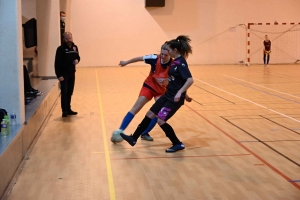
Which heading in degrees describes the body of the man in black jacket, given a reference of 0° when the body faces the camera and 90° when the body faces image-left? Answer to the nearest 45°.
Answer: approximately 315°

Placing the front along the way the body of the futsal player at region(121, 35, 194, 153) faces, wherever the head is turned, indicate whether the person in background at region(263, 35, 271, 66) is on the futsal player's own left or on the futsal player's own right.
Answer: on the futsal player's own right

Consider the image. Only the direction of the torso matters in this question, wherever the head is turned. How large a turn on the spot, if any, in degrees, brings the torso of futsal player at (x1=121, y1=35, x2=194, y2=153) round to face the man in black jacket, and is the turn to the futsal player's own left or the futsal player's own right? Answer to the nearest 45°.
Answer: approximately 45° to the futsal player's own right

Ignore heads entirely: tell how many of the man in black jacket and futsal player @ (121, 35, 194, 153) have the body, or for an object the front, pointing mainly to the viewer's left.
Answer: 1

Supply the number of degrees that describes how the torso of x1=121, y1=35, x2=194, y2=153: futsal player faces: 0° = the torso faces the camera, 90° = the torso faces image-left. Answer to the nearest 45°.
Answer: approximately 90°

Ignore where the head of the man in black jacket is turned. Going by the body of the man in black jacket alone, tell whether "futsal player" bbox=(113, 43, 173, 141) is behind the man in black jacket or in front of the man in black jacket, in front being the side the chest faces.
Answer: in front

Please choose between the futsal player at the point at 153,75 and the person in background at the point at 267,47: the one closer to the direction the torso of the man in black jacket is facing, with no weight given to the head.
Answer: the futsal player

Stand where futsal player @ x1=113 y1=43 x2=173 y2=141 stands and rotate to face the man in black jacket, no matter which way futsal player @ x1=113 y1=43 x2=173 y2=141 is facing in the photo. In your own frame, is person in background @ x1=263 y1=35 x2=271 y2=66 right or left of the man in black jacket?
right

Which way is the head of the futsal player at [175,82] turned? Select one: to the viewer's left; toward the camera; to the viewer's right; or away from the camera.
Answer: to the viewer's left

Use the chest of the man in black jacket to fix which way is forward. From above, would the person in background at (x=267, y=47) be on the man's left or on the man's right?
on the man's left
